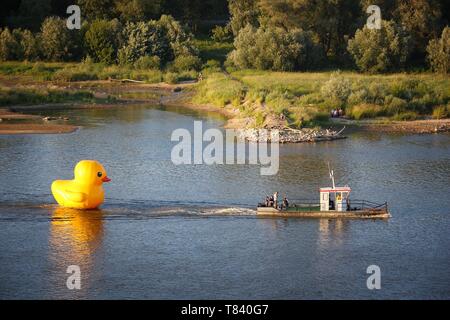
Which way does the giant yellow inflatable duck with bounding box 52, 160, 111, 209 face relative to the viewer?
to the viewer's right

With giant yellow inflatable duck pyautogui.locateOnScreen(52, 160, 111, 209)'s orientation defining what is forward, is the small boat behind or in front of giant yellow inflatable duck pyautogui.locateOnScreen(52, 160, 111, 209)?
in front
